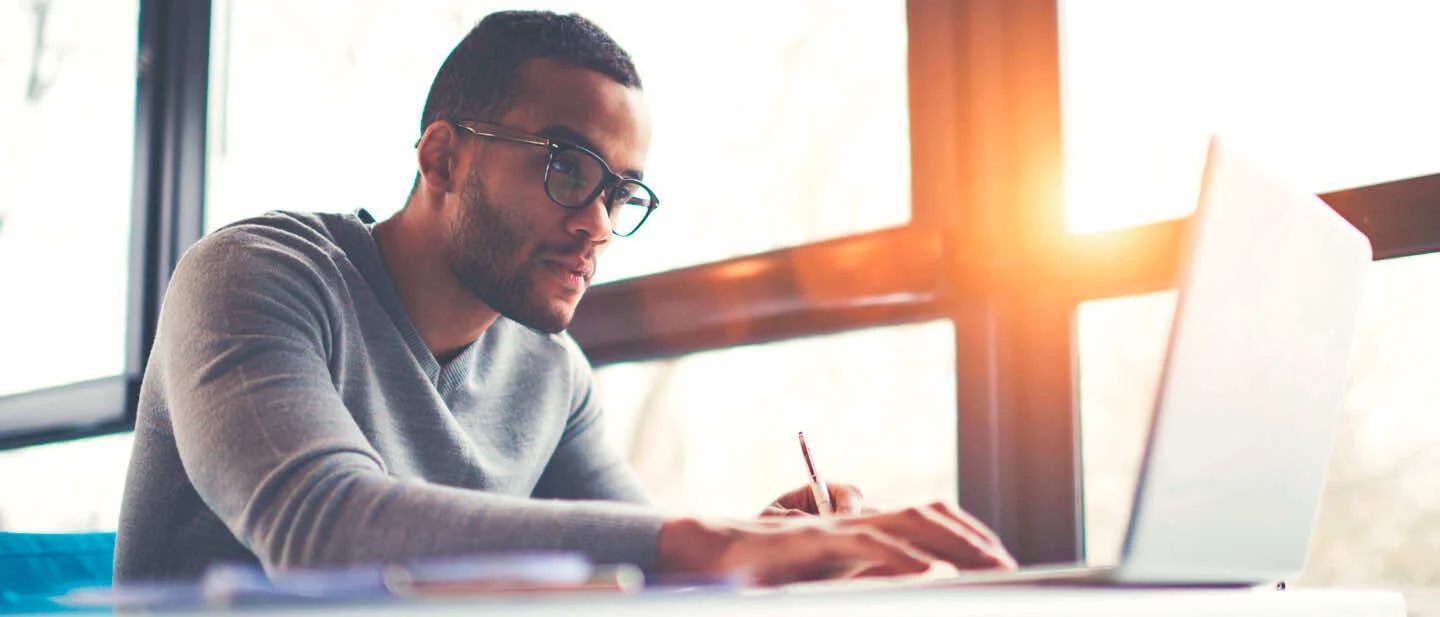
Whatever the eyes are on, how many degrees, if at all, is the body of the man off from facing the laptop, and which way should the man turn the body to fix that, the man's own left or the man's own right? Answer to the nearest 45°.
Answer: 0° — they already face it

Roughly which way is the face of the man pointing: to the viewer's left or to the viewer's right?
to the viewer's right

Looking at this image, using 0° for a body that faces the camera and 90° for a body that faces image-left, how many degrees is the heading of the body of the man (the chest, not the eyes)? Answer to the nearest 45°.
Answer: approximately 315°

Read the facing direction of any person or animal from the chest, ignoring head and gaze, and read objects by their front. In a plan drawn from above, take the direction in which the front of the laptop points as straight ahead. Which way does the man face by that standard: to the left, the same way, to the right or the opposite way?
the opposite way

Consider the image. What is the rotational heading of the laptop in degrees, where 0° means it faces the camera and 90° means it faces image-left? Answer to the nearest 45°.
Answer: approximately 135°
